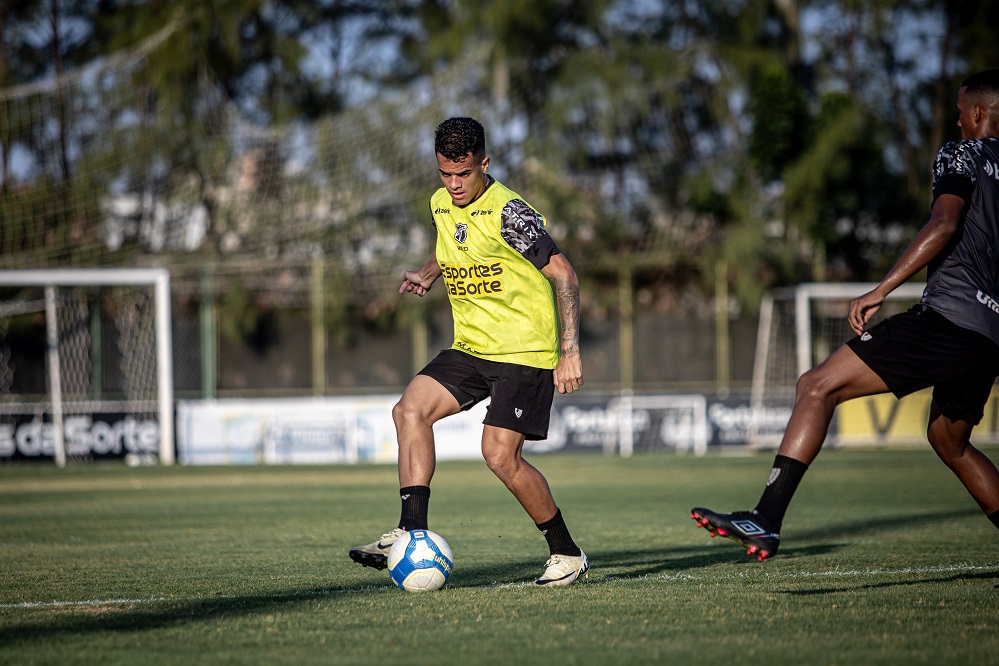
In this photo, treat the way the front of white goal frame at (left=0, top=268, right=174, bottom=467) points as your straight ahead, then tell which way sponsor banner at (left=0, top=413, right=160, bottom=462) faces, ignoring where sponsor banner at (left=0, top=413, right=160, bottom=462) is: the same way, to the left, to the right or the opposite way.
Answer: the same way

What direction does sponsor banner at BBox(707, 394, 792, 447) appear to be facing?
toward the camera

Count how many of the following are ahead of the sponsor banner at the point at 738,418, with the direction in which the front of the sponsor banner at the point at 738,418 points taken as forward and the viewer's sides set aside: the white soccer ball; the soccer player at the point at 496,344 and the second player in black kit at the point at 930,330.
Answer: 3

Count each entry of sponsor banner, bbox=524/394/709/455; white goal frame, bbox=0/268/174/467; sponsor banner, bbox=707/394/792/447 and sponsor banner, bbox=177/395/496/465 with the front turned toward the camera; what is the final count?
4

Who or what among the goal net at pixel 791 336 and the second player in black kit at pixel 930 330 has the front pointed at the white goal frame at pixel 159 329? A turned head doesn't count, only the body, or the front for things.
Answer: the second player in black kit

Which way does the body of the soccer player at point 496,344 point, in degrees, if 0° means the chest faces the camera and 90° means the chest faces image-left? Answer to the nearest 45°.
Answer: approximately 45°

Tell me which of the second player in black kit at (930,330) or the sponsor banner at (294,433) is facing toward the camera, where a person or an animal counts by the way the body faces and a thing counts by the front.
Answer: the sponsor banner

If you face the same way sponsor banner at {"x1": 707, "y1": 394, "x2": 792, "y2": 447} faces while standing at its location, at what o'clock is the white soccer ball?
The white soccer ball is roughly at 12 o'clock from the sponsor banner.

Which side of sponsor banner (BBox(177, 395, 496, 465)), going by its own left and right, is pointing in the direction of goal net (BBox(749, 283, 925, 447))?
left

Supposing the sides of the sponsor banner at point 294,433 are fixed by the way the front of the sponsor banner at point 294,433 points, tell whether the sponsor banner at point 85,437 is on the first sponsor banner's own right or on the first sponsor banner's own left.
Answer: on the first sponsor banner's own right

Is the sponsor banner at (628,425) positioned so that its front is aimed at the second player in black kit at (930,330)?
yes

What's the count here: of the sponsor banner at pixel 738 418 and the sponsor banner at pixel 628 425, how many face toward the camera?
2

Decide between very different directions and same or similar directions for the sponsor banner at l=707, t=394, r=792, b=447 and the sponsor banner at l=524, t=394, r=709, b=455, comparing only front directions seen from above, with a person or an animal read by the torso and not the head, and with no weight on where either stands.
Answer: same or similar directions

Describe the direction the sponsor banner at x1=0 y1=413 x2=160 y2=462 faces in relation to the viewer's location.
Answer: facing the viewer

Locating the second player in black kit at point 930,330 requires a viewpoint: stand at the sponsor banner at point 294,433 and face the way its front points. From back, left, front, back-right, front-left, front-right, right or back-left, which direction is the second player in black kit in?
front
